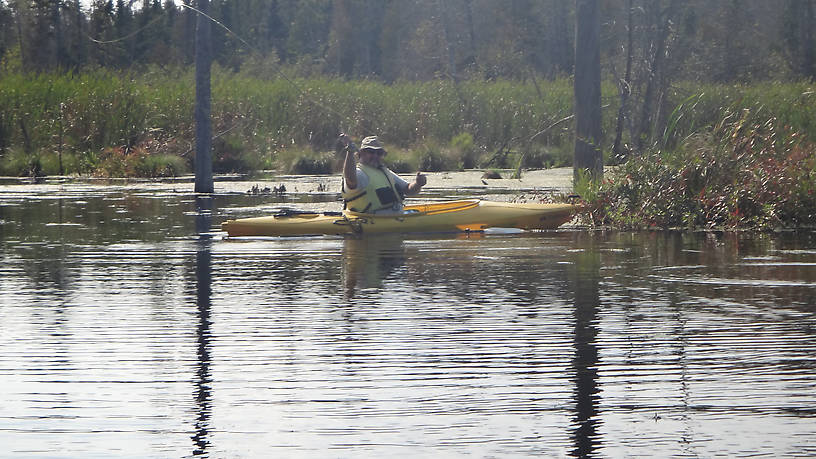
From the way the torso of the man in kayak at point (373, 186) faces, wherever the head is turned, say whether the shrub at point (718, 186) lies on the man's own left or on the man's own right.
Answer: on the man's own left

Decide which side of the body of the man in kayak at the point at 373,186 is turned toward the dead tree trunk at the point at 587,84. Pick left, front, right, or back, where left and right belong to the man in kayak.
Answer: left

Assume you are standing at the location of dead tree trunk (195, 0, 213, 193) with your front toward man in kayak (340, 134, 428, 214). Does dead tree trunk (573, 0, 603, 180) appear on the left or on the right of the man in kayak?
left

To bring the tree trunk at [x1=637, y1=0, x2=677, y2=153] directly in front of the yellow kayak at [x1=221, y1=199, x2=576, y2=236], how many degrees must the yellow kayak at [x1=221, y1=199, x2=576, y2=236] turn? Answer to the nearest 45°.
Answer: approximately 45° to its left

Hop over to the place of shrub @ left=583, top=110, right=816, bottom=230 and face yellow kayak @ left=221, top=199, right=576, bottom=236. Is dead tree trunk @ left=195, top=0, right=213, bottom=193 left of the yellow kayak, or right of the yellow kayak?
right

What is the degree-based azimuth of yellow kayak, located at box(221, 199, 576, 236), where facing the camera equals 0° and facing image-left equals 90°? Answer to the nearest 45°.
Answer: approximately 270°

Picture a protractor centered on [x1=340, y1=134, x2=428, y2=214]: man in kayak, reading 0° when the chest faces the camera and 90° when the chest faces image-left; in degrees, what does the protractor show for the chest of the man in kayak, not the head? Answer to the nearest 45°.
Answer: approximately 315°

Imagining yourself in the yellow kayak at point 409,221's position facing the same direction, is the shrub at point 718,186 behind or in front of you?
in front
